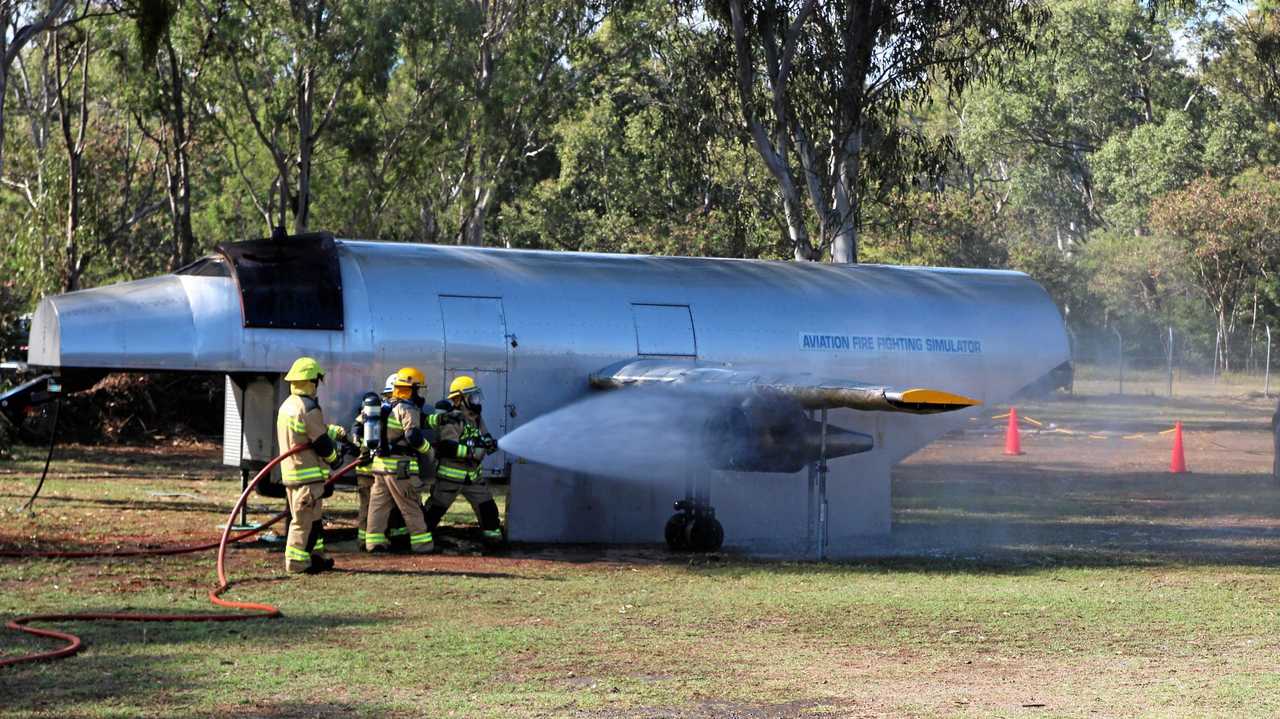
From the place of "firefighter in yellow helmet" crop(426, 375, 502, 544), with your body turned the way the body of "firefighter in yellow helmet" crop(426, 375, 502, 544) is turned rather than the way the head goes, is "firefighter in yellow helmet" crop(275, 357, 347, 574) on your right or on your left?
on your right

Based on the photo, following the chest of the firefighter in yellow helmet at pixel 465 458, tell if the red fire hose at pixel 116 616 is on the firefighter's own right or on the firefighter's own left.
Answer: on the firefighter's own right

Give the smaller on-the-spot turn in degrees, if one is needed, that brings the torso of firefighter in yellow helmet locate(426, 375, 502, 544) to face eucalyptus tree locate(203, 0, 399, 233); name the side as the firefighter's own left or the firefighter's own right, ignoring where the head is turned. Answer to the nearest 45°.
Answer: approximately 135° to the firefighter's own left

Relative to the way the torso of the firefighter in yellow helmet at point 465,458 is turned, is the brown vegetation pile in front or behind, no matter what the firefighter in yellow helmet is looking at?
behind

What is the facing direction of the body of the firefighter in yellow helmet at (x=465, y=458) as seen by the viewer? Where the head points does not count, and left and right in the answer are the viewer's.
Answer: facing the viewer and to the right of the viewer

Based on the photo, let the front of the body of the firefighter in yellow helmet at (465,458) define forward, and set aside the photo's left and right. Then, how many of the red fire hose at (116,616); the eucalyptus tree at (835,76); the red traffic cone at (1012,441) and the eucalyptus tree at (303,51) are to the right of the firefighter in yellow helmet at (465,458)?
1

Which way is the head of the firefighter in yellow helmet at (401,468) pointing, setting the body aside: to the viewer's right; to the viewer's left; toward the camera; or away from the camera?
to the viewer's right

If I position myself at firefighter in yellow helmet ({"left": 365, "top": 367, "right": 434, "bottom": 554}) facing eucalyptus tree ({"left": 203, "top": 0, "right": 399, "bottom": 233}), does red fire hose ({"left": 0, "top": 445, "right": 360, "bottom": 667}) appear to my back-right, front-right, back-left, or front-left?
back-left
